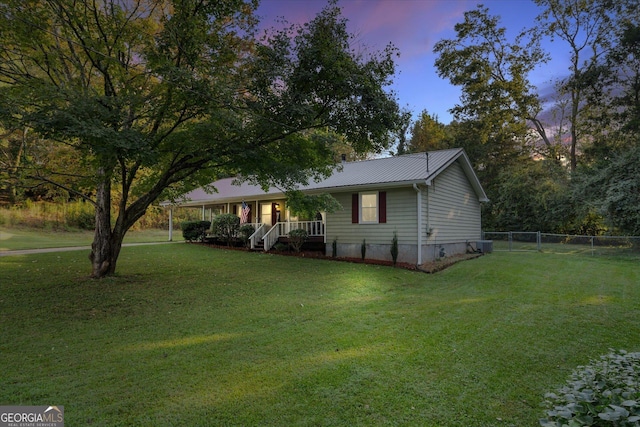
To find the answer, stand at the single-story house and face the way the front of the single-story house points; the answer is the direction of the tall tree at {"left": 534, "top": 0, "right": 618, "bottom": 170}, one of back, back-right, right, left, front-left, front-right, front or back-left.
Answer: back

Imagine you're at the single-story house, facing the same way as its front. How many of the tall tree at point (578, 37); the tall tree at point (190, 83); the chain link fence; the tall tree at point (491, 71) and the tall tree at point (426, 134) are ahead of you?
1

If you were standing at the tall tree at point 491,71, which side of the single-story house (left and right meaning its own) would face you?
back

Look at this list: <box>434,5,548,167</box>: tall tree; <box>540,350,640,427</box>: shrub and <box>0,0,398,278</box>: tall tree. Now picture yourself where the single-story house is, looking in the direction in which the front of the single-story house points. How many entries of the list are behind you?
1

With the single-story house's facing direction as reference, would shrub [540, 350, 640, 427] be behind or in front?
in front

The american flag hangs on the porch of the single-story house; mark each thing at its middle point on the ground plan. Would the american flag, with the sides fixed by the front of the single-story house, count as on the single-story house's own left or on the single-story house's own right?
on the single-story house's own right

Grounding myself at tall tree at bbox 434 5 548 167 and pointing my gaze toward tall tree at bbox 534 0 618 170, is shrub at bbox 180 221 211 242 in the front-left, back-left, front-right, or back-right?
back-right

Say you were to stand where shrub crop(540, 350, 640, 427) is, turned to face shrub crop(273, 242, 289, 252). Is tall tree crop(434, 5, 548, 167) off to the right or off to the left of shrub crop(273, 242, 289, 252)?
right

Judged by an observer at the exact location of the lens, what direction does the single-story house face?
facing the viewer and to the left of the viewer

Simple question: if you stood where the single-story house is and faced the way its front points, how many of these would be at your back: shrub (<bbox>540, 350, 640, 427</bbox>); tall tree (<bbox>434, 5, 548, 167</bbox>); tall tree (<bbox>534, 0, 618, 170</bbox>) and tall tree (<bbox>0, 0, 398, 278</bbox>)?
2

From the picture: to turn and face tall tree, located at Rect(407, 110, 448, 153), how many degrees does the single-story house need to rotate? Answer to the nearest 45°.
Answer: approximately 135° to its right

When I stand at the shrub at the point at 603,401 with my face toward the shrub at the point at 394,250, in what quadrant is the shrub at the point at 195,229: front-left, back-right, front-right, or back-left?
front-left

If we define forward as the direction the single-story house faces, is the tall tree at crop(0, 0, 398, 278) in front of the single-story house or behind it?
in front
